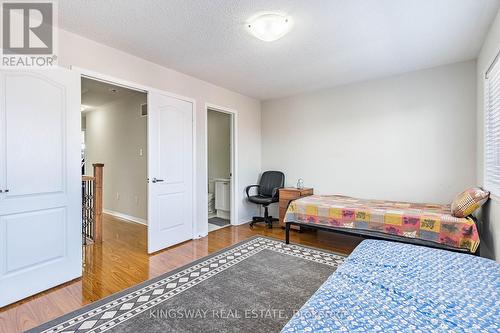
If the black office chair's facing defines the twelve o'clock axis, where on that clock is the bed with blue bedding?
The bed with blue bedding is roughly at 10 o'clock from the black office chair.

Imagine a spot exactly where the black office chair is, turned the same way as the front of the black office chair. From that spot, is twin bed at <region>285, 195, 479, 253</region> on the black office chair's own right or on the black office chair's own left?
on the black office chair's own left

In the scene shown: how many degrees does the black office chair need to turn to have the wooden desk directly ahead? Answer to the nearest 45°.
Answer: approximately 90° to its left

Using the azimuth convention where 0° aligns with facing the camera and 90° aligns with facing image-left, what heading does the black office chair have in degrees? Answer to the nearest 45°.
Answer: approximately 45°

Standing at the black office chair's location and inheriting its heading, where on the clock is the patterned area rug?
The patterned area rug is roughly at 11 o'clock from the black office chair.

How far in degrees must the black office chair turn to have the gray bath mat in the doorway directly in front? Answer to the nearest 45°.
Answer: approximately 45° to its right

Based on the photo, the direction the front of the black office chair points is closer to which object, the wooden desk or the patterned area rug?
the patterned area rug
